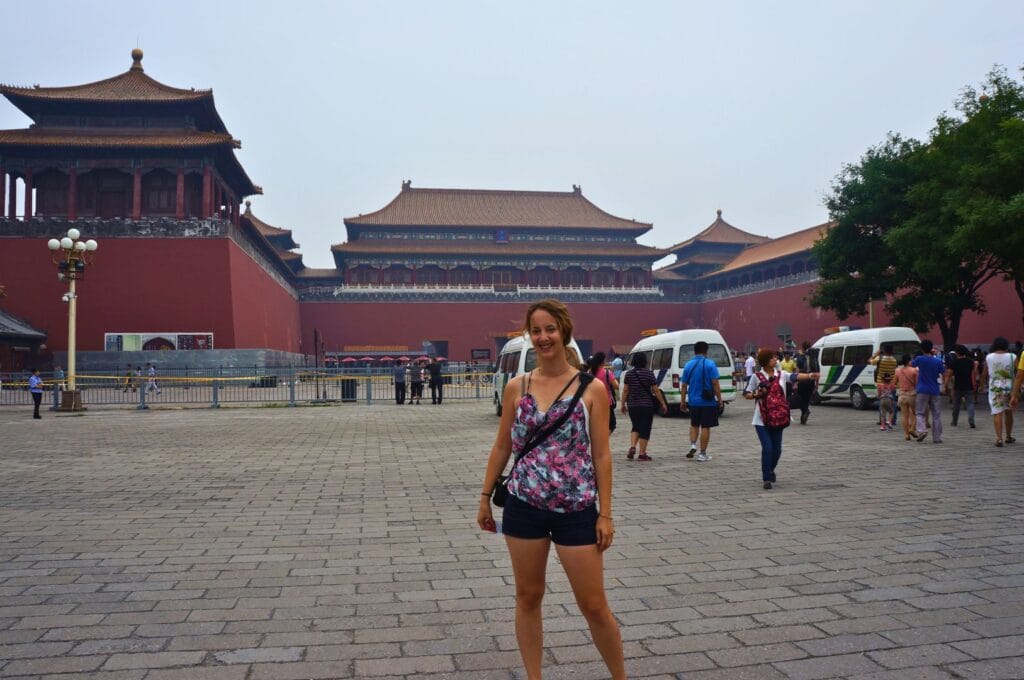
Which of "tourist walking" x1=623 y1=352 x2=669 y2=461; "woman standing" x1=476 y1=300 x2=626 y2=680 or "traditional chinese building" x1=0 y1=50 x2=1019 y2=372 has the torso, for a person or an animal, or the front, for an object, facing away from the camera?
the tourist walking

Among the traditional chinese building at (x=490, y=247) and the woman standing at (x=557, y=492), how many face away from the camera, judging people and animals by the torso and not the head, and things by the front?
0

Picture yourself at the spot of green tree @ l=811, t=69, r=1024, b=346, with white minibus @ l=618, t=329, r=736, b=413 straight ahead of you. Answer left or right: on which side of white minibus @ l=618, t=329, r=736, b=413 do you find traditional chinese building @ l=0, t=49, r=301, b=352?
right

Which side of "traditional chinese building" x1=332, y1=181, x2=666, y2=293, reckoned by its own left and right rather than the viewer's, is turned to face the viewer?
front

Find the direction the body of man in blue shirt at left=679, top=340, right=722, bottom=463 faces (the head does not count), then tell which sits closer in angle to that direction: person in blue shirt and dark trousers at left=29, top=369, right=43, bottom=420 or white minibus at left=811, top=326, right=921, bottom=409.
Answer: the white minibus

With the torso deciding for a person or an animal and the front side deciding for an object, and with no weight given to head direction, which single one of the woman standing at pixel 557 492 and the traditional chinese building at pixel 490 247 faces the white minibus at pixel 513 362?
the traditional chinese building

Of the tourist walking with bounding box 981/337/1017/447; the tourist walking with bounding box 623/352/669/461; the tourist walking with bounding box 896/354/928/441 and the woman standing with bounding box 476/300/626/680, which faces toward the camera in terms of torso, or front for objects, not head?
the woman standing

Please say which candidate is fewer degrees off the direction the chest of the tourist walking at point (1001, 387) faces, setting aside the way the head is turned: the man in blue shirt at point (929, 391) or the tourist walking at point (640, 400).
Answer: the man in blue shirt

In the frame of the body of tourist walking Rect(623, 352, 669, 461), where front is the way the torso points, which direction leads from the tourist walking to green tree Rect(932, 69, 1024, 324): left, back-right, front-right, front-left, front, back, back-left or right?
front-right

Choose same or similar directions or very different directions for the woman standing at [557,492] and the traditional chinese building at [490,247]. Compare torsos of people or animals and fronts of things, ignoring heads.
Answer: same or similar directions

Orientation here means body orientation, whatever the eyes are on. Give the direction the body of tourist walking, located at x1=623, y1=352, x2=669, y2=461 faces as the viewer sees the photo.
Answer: away from the camera

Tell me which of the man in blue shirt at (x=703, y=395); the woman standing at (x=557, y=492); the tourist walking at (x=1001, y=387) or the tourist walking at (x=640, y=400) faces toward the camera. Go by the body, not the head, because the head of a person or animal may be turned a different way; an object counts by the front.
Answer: the woman standing
